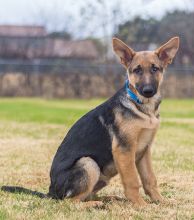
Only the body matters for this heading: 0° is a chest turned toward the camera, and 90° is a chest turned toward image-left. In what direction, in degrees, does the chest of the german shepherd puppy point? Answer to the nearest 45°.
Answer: approximately 315°
